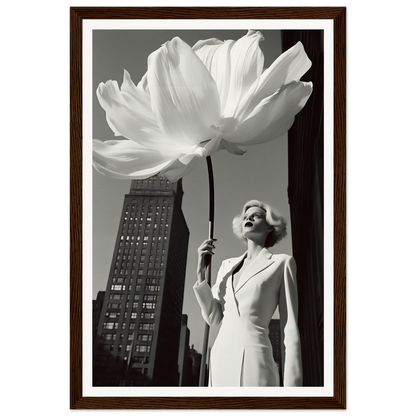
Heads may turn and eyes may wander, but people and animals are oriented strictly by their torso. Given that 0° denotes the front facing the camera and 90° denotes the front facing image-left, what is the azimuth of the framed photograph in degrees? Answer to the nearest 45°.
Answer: approximately 0°
